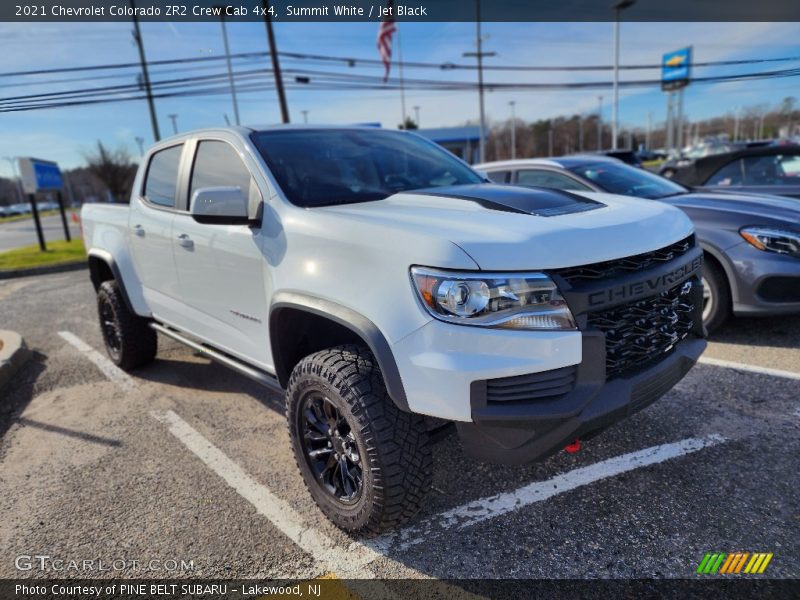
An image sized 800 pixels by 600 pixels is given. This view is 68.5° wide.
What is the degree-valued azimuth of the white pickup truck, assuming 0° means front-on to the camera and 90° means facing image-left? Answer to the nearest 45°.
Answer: approximately 315°

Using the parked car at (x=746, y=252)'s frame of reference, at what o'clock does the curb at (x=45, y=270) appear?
The curb is roughly at 5 o'clock from the parked car.

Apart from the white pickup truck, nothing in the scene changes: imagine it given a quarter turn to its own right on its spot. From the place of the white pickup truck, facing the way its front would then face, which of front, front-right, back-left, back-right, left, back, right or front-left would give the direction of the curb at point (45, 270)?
right

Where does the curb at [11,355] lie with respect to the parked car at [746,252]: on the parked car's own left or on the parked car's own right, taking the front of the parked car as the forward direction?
on the parked car's own right

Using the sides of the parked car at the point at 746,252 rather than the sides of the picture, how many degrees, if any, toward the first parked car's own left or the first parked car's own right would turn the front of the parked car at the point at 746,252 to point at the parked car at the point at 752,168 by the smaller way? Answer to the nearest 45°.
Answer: approximately 135° to the first parked car's own left

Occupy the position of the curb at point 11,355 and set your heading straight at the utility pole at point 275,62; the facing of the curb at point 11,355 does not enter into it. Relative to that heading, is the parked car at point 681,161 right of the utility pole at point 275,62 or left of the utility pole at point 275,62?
right

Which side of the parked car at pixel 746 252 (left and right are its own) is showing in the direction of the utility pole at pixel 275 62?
back

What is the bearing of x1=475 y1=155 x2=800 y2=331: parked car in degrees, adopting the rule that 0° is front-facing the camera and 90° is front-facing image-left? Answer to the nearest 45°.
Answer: approximately 315°

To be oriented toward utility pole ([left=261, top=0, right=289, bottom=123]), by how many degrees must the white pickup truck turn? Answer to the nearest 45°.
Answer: approximately 135° to its left

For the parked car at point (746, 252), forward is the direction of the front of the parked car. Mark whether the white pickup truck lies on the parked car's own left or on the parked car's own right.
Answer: on the parked car's own right
